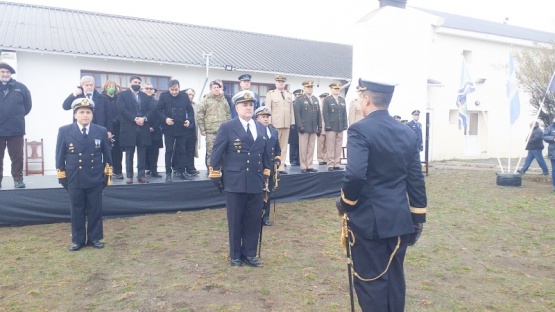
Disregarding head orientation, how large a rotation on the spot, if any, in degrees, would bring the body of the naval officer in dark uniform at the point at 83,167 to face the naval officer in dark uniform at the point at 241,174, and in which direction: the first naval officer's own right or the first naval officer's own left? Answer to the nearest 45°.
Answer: approximately 45° to the first naval officer's own left

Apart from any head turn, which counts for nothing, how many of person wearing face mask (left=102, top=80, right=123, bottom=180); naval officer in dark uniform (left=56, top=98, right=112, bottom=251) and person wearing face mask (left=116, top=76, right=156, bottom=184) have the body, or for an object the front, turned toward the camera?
3

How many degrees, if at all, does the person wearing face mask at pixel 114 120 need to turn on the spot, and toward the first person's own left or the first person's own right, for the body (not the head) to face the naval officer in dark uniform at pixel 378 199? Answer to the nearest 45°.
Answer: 0° — they already face them

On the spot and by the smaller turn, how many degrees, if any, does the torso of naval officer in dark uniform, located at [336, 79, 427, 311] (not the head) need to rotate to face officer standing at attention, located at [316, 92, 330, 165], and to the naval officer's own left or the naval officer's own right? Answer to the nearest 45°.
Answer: approximately 45° to the naval officer's own right

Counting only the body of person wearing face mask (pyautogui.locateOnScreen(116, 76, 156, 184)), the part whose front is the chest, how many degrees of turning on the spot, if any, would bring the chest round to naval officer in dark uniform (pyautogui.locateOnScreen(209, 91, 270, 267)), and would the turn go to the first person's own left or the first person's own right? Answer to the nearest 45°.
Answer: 0° — they already face them

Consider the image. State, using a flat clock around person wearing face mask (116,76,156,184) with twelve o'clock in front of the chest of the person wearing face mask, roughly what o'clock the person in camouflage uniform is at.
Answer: The person in camouflage uniform is roughly at 9 o'clock from the person wearing face mask.

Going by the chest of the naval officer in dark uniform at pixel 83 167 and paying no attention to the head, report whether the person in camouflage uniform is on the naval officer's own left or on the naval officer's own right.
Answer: on the naval officer's own left

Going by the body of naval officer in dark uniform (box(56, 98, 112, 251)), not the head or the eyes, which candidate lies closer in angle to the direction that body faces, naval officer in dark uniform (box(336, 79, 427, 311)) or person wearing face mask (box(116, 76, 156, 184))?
the naval officer in dark uniform

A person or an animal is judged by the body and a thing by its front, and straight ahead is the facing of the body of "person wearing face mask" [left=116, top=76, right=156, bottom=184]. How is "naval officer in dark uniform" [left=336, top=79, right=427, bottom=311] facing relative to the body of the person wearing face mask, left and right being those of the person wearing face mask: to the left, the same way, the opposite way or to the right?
the opposite way

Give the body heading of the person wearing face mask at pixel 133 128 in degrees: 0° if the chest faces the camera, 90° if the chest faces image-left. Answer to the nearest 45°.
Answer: approximately 0°
